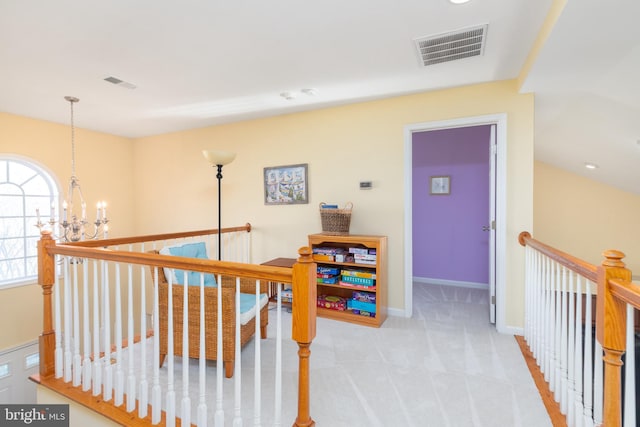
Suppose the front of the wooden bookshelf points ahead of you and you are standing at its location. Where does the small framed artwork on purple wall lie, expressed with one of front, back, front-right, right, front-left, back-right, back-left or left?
back

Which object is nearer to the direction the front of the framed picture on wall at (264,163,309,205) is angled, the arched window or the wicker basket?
the arched window

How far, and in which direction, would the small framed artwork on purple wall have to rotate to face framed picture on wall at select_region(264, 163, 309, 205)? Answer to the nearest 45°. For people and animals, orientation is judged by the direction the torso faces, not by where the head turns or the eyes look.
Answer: approximately 45° to its right

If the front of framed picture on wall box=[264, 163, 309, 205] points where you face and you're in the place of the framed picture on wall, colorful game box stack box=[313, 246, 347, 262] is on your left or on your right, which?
on your left

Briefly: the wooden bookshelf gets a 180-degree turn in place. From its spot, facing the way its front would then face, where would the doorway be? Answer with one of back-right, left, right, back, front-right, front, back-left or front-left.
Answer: front-right

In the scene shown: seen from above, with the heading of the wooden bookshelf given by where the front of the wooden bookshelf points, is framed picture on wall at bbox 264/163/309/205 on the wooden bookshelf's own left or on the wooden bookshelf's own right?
on the wooden bookshelf's own right

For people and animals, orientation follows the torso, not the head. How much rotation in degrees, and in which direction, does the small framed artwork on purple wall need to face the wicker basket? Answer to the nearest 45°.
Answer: approximately 45° to its right

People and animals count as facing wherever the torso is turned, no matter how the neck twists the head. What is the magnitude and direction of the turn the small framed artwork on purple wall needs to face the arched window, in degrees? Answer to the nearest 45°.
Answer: approximately 45° to its right

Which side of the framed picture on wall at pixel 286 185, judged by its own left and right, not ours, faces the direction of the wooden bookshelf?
left

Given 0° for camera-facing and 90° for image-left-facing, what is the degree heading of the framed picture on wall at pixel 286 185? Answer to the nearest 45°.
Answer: approximately 45°
